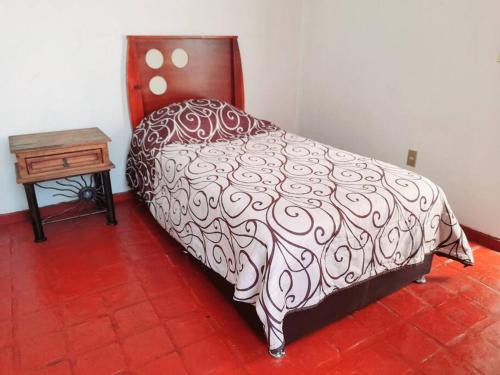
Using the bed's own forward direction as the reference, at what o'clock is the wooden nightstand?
The wooden nightstand is roughly at 5 o'clock from the bed.

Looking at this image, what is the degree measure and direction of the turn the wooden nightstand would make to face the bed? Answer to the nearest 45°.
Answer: approximately 45° to its left

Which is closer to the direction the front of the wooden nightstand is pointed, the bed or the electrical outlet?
the bed

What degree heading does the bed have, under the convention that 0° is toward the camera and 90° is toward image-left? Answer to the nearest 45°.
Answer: approximately 315°

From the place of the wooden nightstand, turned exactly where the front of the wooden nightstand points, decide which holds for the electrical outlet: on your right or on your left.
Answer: on your left

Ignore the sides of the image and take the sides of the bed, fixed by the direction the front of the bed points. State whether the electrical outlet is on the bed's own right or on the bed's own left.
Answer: on the bed's own left

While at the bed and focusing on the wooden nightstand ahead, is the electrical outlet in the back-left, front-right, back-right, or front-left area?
back-right
